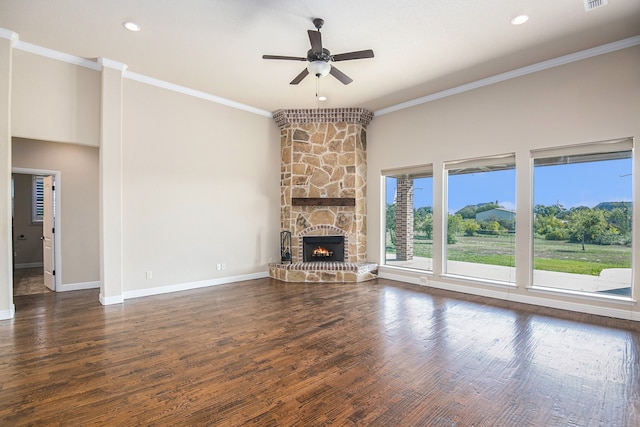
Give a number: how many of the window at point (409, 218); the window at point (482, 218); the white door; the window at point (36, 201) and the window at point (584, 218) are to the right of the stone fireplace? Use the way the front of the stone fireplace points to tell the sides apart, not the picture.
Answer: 2

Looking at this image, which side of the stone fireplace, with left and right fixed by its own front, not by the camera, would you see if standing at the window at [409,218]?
left

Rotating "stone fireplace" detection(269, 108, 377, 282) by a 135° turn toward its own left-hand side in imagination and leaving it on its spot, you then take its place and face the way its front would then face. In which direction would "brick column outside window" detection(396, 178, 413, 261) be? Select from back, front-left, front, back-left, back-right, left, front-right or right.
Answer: front-right

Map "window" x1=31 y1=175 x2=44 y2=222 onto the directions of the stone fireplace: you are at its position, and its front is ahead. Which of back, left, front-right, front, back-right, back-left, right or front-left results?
right

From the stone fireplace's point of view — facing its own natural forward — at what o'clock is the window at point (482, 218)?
The window is roughly at 10 o'clock from the stone fireplace.

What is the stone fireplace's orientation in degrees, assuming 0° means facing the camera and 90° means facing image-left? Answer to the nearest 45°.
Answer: approximately 0°

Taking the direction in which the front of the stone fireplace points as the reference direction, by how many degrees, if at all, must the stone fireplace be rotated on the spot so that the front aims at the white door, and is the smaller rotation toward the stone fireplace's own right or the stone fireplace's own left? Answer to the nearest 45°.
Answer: approximately 90° to the stone fireplace's own right

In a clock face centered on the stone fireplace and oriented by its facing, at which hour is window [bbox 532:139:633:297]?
The window is roughly at 10 o'clock from the stone fireplace.
